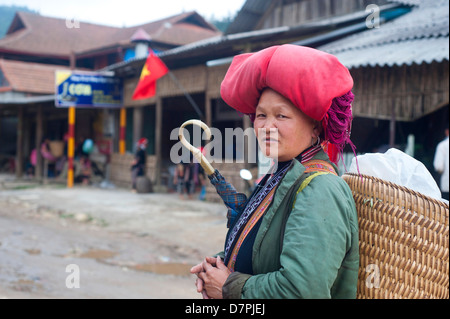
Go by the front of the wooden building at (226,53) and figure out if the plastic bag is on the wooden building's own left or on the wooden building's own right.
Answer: on the wooden building's own left

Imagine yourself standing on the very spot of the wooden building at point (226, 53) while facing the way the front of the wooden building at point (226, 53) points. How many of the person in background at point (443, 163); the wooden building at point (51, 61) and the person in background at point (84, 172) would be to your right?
2

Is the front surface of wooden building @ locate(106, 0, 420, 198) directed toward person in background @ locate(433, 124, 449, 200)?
no

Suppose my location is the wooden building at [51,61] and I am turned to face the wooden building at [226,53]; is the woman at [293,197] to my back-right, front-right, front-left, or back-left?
front-right

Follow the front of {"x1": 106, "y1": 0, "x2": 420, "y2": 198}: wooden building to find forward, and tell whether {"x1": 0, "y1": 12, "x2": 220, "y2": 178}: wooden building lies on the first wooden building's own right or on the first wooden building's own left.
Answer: on the first wooden building's own right

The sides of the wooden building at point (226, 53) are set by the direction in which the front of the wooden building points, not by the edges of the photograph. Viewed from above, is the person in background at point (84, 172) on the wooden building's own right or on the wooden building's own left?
on the wooden building's own right

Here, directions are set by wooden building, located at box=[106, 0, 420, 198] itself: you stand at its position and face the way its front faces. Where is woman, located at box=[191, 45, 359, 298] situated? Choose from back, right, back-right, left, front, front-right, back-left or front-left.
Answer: front-left
